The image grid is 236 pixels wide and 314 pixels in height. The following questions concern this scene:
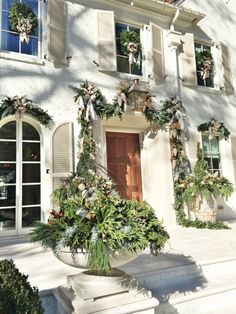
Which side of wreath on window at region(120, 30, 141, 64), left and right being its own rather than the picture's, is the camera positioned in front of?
front

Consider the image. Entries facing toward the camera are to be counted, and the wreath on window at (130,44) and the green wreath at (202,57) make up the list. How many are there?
2

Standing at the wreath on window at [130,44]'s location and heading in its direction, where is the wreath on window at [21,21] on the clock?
the wreath on window at [21,21] is roughly at 2 o'clock from the wreath on window at [130,44].

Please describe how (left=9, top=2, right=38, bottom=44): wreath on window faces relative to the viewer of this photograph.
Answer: facing the viewer

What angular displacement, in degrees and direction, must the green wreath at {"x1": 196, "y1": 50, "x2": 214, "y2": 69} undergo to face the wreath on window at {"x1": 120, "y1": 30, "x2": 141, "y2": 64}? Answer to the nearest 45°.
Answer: approximately 45° to its right

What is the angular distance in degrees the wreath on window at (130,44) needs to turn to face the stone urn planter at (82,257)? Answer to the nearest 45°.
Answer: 0° — it already faces it

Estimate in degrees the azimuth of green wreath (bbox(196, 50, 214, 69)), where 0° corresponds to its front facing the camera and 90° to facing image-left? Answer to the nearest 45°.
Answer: approximately 0°

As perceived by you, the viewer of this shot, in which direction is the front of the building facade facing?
facing the viewer and to the right of the viewer

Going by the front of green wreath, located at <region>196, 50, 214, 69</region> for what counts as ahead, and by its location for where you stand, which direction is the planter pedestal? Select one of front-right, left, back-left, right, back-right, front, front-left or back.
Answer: front

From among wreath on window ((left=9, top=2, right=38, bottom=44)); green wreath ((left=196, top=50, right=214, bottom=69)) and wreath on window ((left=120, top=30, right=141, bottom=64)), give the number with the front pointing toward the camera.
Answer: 3

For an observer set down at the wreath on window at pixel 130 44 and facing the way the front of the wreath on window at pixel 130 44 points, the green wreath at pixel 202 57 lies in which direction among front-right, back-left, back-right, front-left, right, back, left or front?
back-left
